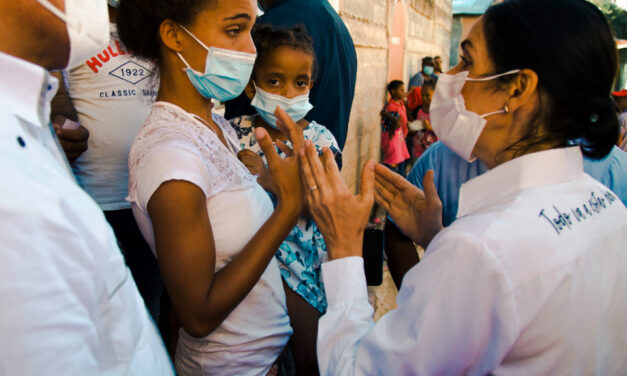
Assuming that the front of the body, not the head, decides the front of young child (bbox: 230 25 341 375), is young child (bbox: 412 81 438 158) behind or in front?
behind

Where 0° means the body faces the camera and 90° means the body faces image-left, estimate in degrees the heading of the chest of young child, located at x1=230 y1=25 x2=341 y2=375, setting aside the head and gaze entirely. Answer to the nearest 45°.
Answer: approximately 0°

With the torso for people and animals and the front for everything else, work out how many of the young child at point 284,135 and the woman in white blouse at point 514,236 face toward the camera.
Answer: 1

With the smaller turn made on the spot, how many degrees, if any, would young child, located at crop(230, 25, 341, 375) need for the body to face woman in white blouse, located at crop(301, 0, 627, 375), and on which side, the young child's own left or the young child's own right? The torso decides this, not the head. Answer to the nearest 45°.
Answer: approximately 45° to the young child's own left

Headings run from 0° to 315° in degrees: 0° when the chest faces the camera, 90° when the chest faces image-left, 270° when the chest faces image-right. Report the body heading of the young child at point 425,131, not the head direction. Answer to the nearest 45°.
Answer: approximately 45°

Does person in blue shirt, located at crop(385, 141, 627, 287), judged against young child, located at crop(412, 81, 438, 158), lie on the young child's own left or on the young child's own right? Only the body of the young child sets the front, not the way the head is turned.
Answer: on the young child's own left

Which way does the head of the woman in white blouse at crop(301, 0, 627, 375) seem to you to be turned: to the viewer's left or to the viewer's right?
to the viewer's left
